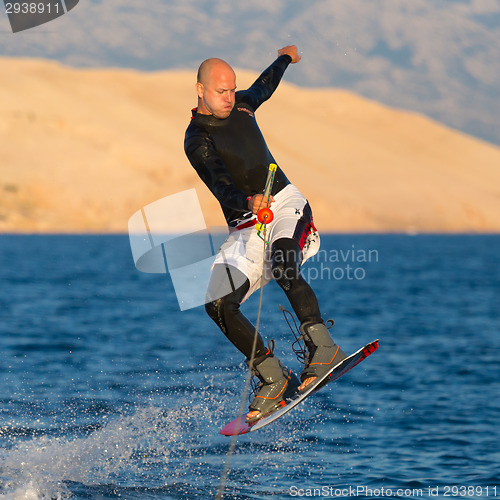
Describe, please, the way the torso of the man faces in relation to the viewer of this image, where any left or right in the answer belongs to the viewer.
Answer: facing the viewer
